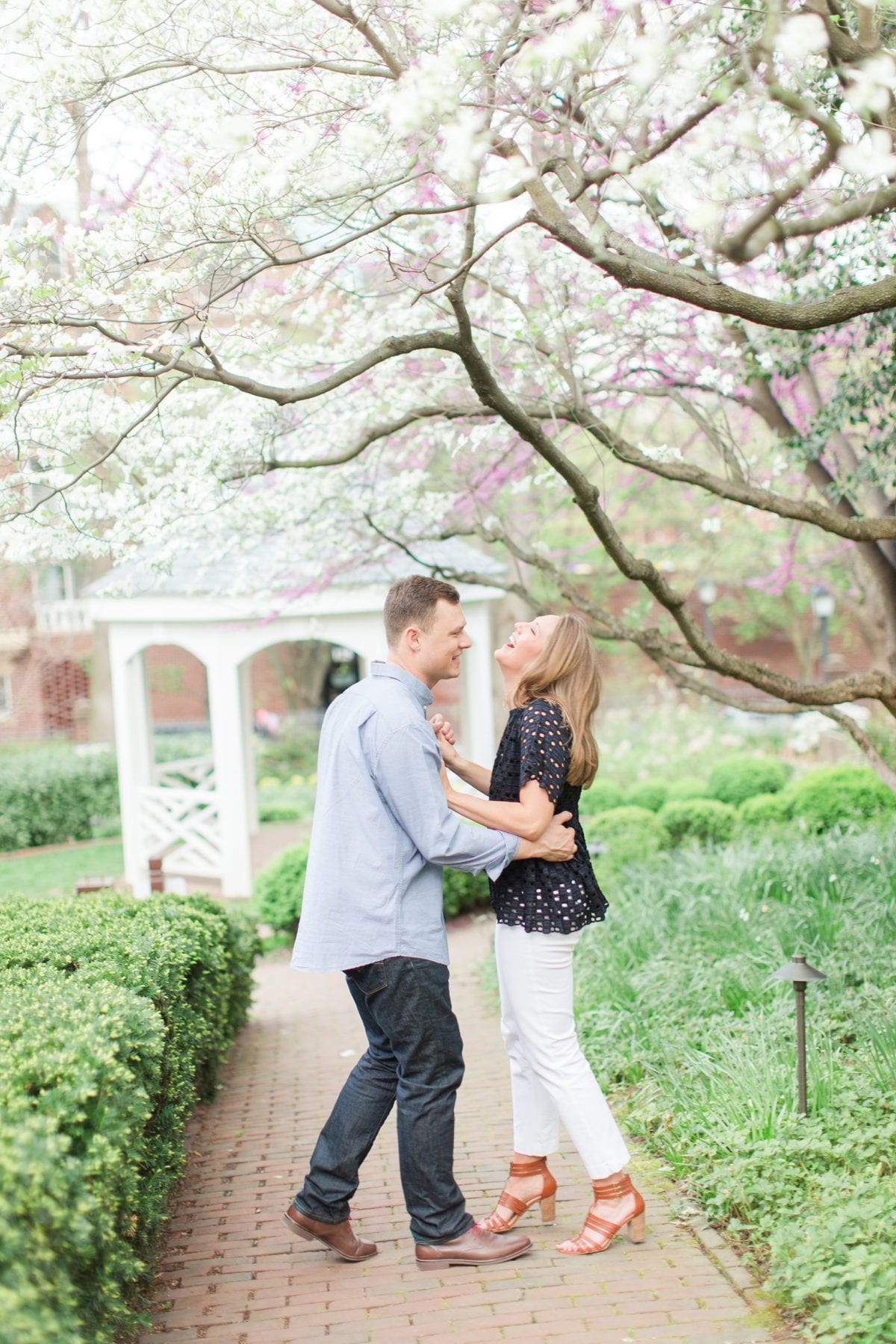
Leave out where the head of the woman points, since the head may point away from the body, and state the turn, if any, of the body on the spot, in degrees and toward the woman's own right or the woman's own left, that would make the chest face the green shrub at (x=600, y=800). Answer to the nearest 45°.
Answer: approximately 90° to the woman's own right

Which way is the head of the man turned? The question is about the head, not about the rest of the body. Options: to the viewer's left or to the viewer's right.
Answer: to the viewer's right

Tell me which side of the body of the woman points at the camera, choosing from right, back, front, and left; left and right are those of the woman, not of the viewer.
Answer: left

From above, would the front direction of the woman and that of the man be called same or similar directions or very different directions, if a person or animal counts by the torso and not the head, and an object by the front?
very different directions

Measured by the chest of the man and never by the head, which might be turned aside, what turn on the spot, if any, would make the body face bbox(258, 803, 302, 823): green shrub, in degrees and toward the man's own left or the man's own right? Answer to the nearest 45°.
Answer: approximately 90° to the man's own left

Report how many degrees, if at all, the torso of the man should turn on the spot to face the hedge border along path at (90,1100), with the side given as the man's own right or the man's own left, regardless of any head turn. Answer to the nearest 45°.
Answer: approximately 135° to the man's own right

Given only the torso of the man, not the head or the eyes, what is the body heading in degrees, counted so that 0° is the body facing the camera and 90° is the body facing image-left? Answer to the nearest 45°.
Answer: approximately 270°

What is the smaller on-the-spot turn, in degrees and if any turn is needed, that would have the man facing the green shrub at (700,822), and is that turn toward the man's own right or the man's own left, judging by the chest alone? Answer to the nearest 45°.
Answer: approximately 90° to the man's own left

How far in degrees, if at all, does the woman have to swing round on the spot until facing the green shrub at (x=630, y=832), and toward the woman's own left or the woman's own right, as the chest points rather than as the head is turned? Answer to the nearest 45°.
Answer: approximately 90° to the woman's own right

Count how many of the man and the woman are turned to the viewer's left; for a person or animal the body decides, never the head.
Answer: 1

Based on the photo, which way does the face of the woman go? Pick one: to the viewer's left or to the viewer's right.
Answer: to the viewer's left

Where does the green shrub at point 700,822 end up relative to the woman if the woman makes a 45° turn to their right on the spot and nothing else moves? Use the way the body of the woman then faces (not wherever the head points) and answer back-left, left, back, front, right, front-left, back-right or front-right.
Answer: front-right

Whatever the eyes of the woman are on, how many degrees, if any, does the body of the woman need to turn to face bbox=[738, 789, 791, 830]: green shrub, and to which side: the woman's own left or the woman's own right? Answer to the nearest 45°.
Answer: approximately 90° to the woman's own right

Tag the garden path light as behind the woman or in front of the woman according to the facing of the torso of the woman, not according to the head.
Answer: behind
